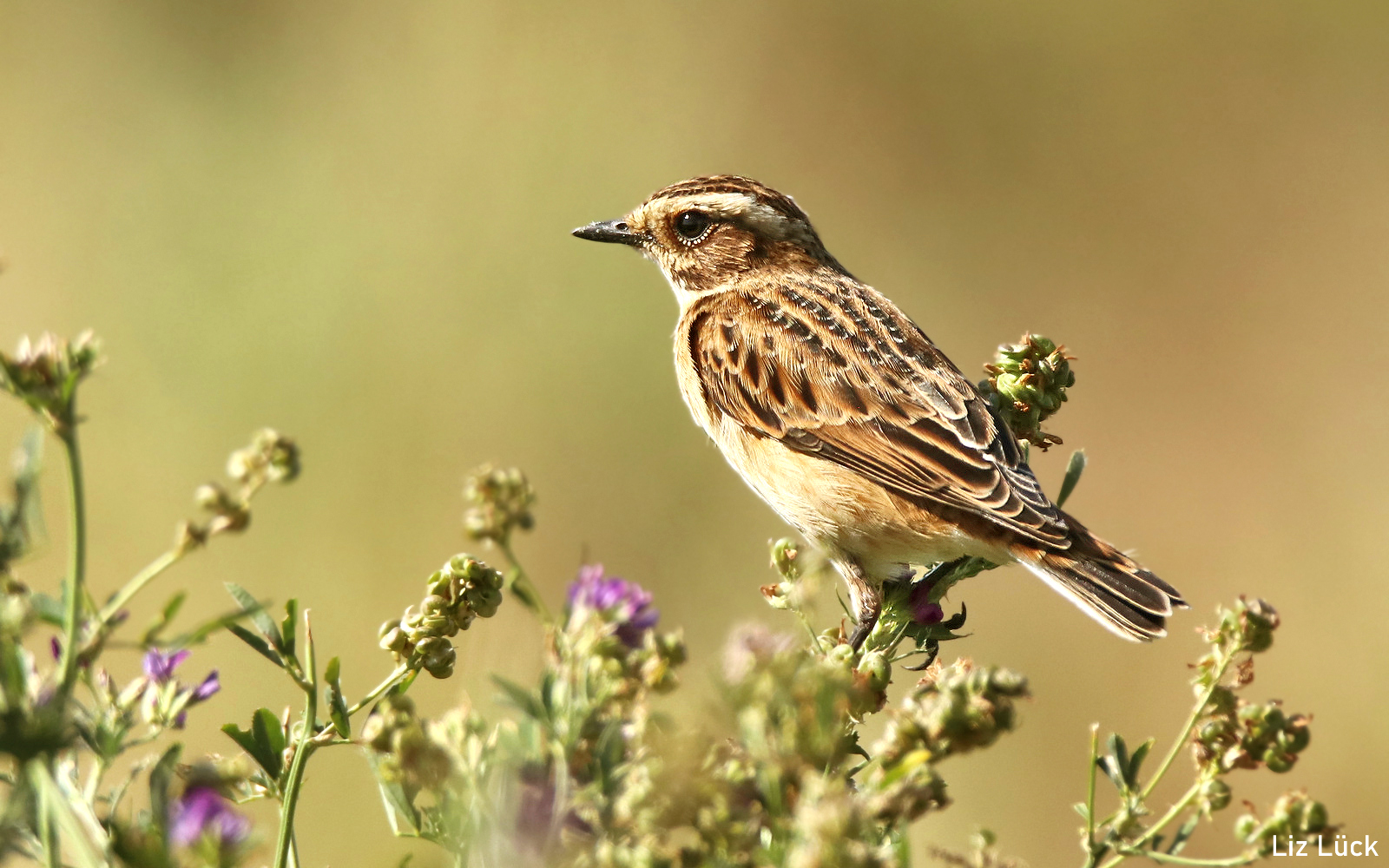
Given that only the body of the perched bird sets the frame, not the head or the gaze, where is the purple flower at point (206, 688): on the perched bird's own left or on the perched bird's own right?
on the perched bird's own left

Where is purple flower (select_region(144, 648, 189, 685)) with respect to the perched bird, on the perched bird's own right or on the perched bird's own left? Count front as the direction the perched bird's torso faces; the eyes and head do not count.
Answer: on the perched bird's own left

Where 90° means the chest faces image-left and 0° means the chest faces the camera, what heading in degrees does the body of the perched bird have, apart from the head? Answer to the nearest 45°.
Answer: approximately 90°
